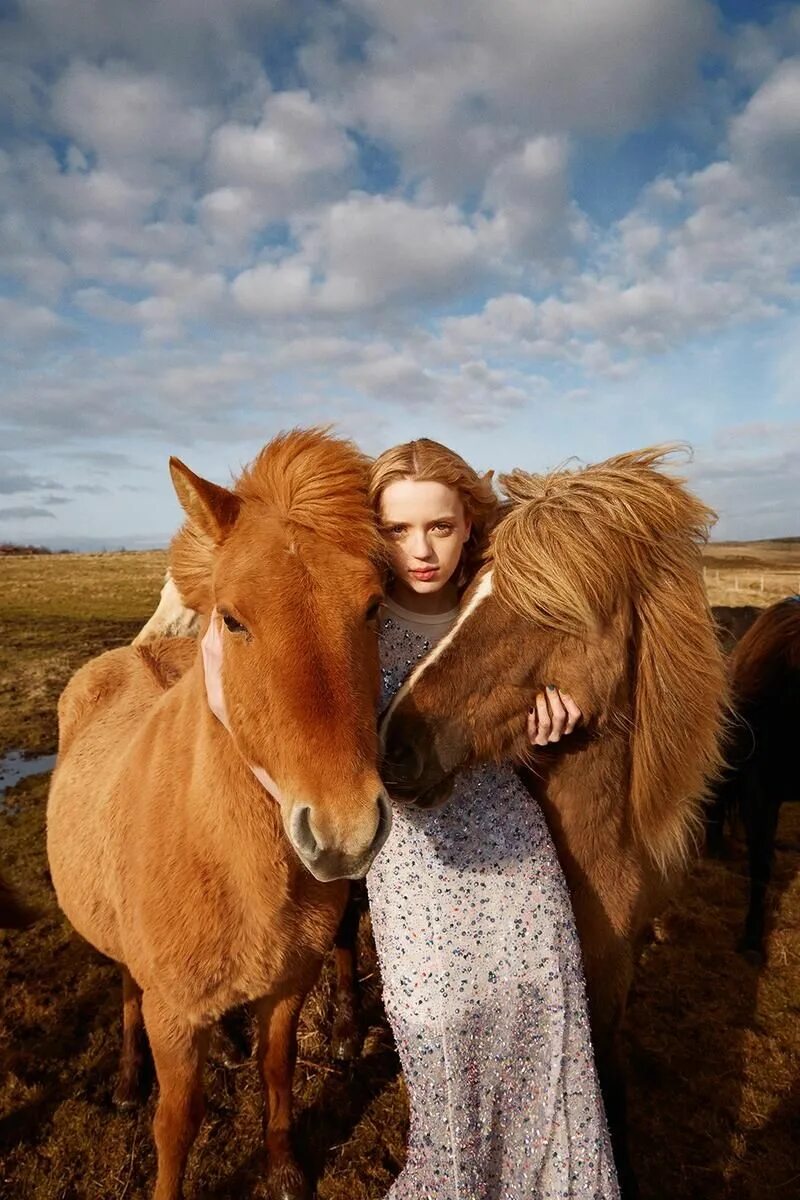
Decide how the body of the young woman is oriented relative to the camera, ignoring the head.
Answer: toward the camera

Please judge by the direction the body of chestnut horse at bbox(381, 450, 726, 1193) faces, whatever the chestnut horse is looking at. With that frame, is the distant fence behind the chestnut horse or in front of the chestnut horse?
behind

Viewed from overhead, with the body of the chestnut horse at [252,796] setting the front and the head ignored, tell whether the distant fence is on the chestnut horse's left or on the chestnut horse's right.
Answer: on the chestnut horse's left

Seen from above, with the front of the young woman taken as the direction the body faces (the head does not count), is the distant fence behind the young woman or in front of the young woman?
behind

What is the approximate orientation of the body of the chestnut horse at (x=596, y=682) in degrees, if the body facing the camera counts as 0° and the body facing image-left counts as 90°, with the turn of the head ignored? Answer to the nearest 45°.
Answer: approximately 45°

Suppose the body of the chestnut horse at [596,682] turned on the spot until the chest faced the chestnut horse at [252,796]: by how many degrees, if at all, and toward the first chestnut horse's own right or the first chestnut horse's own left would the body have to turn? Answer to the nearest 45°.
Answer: approximately 45° to the first chestnut horse's own right

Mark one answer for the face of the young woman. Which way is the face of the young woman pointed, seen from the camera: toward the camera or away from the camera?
toward the camera

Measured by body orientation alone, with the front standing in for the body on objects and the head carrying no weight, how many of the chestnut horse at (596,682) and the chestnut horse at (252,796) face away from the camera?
0

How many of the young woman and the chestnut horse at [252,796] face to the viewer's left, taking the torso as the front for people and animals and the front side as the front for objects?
0

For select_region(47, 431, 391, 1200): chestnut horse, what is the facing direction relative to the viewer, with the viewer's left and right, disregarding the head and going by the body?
facing the viewer and to the right of the viewer

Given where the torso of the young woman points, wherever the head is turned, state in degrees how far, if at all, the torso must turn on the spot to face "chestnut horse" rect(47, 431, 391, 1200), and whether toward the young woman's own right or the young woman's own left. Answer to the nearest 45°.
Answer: approximately 90° to the young woman's own right

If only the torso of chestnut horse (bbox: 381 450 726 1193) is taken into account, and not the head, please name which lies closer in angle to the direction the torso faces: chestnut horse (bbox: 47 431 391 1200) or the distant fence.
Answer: the chestnut horse

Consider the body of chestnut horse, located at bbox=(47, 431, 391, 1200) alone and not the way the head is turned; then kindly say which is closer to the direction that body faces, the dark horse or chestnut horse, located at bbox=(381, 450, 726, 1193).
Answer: the chestnut horse
